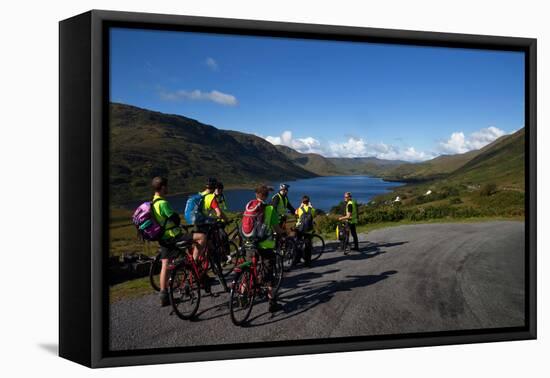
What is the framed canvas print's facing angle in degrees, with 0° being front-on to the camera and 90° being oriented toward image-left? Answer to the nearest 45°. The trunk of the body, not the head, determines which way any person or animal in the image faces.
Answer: approximately 315°
